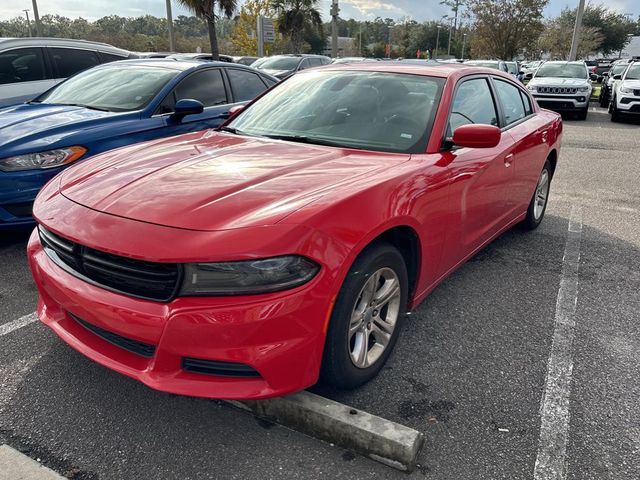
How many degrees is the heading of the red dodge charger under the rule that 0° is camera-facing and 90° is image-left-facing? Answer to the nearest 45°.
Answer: approximately 45°

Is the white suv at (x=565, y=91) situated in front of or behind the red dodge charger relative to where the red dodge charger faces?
behind

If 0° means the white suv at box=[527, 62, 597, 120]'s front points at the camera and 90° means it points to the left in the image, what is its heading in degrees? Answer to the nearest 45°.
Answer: approximately 0°

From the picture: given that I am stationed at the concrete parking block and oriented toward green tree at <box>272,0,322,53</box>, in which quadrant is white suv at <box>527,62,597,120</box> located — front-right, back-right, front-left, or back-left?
front-right

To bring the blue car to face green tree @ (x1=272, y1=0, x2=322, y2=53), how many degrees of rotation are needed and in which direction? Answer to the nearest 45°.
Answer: approximately 135° to its right

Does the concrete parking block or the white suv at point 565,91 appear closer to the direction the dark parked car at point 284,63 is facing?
the concrete parking block

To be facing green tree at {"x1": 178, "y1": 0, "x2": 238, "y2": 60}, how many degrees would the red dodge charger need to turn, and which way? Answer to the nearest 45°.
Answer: approximately 135° to its right

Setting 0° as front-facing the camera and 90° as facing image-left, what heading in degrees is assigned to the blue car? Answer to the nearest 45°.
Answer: approximately 45°

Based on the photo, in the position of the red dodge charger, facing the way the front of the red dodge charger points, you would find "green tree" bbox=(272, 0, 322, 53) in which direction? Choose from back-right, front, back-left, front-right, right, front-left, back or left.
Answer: back-right

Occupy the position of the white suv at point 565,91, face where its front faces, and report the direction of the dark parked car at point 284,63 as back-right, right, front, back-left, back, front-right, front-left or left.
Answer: right

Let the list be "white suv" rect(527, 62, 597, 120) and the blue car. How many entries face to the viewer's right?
0

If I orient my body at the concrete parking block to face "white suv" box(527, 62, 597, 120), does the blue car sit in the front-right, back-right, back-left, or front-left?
front-left

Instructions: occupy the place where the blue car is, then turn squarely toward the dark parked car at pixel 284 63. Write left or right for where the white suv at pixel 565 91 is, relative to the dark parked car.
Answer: right

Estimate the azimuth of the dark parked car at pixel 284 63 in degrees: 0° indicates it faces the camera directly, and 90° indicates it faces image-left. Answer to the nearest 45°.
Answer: approximately 45°

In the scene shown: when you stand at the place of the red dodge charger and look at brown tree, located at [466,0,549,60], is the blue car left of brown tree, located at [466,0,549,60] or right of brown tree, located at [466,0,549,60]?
left

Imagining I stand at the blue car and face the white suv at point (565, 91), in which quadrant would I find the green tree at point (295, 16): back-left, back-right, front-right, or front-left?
front-left

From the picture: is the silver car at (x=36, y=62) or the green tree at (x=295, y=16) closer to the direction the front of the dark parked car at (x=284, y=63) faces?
the silver car

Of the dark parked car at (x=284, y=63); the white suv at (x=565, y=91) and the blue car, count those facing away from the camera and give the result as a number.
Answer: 0
